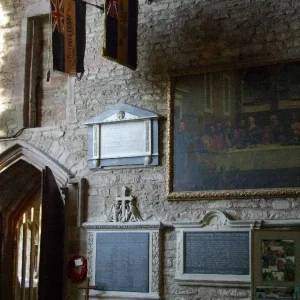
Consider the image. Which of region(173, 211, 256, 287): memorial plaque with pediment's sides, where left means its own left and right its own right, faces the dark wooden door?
right

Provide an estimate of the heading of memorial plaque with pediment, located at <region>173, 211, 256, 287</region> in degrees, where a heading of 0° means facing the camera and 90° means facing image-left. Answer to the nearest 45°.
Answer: approximately 0°
